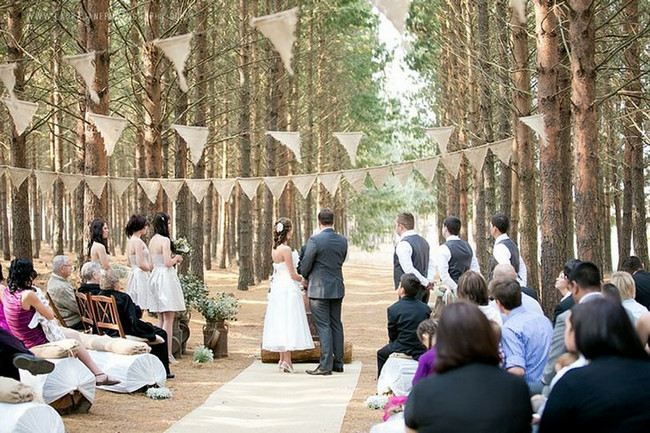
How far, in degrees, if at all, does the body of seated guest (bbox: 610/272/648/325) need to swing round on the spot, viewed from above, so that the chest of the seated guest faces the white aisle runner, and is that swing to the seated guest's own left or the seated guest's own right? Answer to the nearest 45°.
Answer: approximately 45° to the seated guest's own left

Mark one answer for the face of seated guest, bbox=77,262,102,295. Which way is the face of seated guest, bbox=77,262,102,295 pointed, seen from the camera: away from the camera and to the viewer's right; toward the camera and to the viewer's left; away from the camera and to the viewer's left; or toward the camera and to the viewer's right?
away from the camera and to the viewer's right

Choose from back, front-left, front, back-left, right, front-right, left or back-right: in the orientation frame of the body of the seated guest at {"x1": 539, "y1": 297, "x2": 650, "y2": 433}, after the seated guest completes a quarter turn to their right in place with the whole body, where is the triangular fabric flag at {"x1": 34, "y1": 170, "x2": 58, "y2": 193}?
left

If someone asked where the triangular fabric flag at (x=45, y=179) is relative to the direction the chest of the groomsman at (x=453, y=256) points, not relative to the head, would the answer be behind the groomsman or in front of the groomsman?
in front

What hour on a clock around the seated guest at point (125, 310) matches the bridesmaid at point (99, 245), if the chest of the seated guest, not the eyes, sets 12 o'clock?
The bridesmaid is roughly at 10 o'clock from the seated guest.

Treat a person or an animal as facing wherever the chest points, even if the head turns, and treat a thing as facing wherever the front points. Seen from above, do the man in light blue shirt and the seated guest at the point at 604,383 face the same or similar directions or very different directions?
same or similar directions

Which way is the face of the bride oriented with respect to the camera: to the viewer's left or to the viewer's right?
to the viewer's right

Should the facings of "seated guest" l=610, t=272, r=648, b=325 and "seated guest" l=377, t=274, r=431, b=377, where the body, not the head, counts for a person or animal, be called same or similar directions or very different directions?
same or similar directions

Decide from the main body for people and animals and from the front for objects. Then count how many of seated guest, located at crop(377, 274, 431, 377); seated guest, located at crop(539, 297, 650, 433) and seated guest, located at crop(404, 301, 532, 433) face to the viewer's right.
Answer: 0

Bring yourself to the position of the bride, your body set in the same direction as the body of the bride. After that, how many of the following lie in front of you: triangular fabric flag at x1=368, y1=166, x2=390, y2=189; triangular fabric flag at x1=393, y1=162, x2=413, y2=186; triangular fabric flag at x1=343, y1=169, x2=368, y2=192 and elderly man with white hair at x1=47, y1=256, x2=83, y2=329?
3

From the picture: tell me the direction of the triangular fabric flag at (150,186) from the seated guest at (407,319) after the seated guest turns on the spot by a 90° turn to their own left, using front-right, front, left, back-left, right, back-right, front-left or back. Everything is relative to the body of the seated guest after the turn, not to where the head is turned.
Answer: right

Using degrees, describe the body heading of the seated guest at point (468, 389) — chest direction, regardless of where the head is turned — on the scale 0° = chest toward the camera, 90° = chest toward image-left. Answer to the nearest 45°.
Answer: approximately 180°

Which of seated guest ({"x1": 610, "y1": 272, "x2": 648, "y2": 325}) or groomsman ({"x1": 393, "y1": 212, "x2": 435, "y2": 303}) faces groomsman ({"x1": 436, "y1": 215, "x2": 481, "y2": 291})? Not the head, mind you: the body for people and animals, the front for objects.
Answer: the seated guest

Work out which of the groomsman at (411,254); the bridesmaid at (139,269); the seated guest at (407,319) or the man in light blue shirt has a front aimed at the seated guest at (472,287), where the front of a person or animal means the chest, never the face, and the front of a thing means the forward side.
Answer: the man in light blue shirt

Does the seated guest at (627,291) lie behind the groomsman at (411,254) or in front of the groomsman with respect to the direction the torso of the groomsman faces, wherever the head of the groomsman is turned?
behind

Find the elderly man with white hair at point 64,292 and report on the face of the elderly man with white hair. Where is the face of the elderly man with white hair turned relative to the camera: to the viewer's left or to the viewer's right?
to the viewer's right
